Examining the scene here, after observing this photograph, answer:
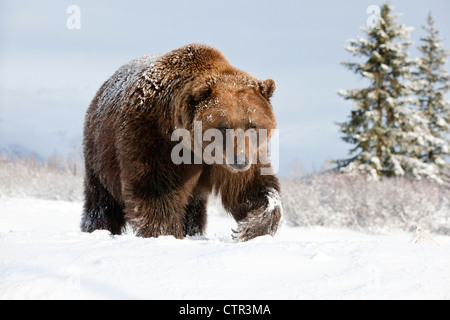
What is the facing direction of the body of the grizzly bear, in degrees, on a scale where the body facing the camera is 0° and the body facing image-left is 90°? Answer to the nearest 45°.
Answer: approximately 315°

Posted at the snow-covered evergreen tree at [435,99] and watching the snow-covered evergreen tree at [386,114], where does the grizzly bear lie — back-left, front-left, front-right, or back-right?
front-left

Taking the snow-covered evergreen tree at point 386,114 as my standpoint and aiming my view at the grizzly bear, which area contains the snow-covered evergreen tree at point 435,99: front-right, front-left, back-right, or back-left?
back-left

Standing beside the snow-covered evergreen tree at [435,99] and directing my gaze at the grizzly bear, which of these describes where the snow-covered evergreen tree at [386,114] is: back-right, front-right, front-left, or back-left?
front-right

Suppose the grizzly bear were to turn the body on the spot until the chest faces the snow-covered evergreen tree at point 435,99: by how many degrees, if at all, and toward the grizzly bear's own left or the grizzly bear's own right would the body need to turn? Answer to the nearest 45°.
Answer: approximately 90° to the grizzly bear's own left

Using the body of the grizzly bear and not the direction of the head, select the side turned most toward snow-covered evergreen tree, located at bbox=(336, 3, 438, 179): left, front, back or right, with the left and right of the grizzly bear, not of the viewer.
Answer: left
